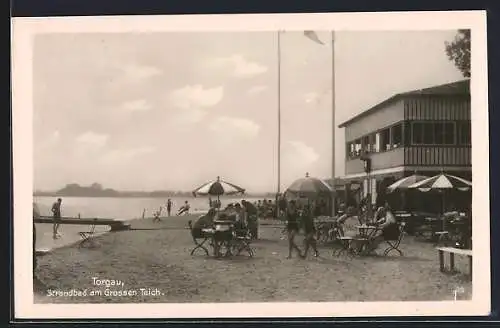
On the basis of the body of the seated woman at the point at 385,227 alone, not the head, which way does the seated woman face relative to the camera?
to the viewer's left

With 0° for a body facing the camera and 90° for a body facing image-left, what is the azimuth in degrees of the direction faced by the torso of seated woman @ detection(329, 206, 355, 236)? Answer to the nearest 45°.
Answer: approximately 270°

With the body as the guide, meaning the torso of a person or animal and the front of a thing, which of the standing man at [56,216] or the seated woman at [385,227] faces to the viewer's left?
the seated woman

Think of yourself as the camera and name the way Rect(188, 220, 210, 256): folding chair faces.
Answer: facing to the right of the viewer

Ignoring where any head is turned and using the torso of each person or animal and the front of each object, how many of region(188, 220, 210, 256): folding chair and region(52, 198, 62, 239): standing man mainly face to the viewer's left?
0

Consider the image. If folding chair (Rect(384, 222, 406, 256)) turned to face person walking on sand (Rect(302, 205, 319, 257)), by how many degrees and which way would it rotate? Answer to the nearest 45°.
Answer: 0° — it already faces them

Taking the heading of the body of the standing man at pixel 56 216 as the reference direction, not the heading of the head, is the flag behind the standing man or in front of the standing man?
in front

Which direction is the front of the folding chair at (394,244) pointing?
to the viewer's left
